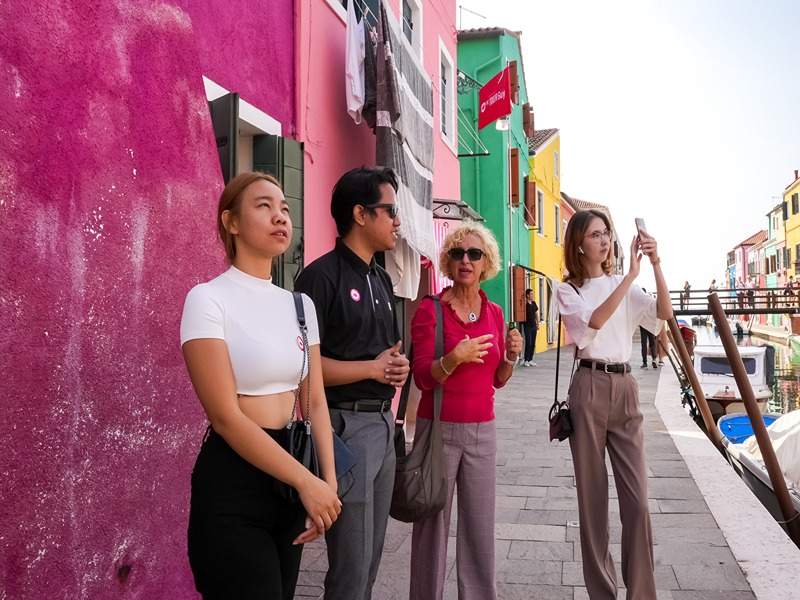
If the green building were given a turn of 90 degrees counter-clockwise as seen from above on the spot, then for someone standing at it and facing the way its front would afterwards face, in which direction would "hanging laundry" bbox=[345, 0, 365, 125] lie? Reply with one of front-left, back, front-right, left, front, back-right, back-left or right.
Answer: back

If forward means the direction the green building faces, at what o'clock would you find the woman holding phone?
The woman holding phone is roughly at 3 o'clock from the green building.

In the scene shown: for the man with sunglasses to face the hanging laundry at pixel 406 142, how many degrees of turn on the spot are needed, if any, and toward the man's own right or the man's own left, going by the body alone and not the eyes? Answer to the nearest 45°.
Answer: approximately 135° to the man's own left

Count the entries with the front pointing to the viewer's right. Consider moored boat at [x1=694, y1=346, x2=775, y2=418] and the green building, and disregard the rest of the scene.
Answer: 1

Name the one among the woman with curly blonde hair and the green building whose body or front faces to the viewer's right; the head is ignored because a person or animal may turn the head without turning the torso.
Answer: the green building

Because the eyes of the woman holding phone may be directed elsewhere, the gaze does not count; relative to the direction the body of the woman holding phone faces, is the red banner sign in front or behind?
behind

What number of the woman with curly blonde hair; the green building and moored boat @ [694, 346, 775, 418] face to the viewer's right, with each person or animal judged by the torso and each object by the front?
1

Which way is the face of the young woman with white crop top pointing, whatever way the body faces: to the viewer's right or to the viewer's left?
to the viewer's right

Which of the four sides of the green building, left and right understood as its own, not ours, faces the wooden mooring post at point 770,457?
right

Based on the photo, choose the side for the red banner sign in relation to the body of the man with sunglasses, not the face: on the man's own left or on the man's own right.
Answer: on the man's own left

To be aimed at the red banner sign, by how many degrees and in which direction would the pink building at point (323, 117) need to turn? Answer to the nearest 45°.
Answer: approximately 90° to its left

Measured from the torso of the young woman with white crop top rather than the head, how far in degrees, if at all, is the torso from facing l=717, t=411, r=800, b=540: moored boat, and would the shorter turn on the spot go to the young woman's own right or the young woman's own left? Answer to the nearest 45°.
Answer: approximately 90° to the young woman's own left

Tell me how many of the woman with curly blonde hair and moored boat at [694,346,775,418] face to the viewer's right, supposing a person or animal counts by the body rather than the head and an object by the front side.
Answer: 0

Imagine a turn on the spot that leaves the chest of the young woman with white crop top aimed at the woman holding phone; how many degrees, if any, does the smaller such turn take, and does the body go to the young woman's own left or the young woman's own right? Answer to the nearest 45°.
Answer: approximately 90° to the young woman's own left

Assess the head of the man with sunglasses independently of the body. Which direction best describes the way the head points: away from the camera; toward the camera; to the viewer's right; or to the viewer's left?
to the viewer's right

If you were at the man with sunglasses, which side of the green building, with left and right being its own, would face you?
right

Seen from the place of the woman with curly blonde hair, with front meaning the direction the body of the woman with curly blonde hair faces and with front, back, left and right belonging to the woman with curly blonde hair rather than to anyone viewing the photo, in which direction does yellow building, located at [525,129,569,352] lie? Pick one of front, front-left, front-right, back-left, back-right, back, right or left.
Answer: back

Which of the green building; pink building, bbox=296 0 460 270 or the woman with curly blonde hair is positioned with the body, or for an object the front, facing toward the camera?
the woman with curly blonde hair
